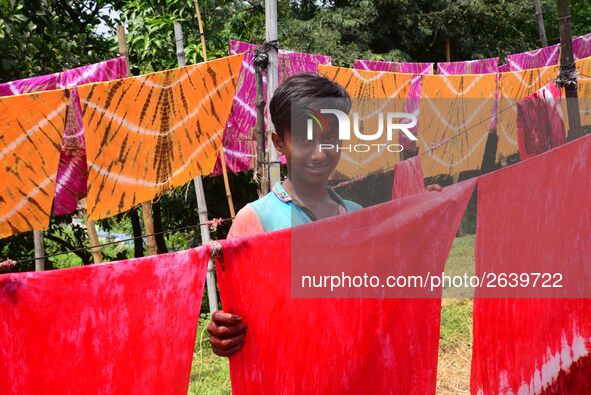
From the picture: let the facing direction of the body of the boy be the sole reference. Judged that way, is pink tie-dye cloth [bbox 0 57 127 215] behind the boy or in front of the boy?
behind

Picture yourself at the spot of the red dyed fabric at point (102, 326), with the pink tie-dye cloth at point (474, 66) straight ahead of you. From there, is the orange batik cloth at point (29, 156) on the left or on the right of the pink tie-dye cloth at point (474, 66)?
left

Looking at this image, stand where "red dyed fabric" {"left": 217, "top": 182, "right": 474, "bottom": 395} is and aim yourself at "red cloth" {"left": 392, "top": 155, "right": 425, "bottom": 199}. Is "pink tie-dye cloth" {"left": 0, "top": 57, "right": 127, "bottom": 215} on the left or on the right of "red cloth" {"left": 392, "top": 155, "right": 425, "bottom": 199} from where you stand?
left

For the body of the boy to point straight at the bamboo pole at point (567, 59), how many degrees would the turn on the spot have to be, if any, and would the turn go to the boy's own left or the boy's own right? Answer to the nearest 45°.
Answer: approximately 90° to the boy's own left

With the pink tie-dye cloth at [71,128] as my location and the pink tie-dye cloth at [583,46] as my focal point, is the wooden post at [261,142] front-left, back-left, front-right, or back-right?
front-right

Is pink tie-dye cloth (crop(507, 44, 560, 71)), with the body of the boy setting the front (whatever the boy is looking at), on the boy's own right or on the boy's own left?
on the boy's own left

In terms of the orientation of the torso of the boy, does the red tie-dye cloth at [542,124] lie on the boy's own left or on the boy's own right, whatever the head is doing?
on the boy's own left

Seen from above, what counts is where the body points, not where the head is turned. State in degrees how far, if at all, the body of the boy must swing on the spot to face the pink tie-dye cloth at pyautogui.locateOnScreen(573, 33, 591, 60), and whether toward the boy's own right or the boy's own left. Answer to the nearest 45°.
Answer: approximately 90° to the boy's own left

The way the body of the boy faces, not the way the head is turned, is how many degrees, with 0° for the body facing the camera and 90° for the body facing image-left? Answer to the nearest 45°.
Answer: approximately 315°

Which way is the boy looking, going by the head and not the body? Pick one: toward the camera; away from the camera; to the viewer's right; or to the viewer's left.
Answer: toward the camera
